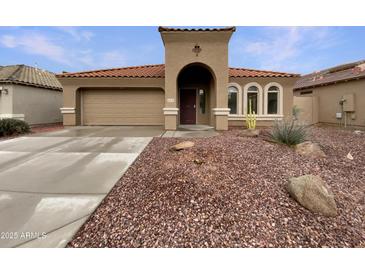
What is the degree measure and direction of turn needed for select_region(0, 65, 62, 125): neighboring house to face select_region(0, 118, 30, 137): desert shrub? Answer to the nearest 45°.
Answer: approximately 45° to its left

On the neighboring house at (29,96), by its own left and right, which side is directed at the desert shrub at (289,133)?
left

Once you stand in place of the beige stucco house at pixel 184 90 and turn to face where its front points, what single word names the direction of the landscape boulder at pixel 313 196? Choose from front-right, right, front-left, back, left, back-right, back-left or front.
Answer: front

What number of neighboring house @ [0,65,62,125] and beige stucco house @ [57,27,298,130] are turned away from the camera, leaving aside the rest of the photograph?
0

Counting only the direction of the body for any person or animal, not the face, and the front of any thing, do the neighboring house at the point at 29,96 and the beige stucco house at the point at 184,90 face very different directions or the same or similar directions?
same or similar directions

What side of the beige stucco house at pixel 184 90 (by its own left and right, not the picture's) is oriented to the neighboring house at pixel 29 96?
right

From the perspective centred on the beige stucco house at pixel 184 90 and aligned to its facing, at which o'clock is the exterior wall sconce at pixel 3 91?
The exterior wall sconce is roughly at 3 o'clock from the beige stucco house.

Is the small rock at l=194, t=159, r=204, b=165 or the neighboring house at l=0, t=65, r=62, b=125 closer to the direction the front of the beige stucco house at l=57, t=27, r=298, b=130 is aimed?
the small rock

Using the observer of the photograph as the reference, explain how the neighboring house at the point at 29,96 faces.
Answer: facing the viewer and to the left of the viewer

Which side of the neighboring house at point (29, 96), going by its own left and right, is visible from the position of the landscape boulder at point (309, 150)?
left

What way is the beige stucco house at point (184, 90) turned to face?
toward the camera

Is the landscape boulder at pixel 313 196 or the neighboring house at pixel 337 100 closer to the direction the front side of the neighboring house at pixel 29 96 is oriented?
the landscape boulder

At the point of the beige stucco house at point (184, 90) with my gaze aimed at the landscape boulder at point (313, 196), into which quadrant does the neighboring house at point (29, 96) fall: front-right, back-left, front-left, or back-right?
back-right
